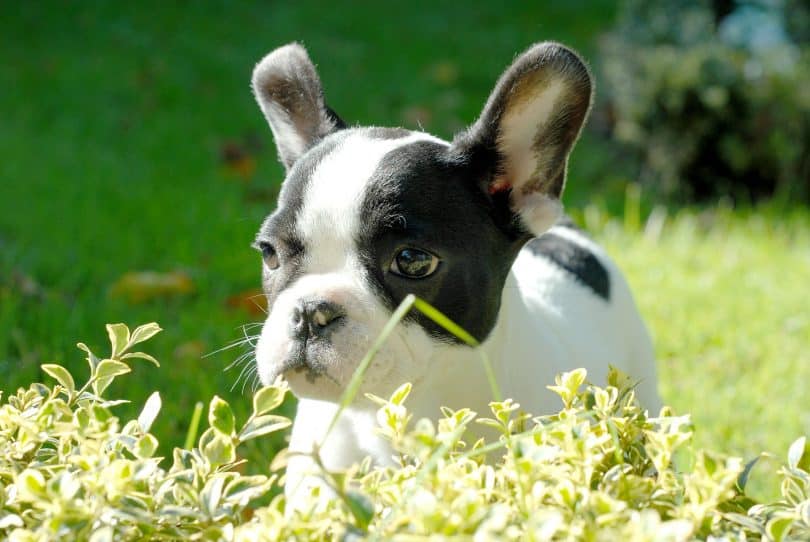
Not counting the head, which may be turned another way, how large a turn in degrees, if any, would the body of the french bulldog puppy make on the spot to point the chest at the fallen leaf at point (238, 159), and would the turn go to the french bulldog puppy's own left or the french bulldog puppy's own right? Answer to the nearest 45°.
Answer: approximately 135° to the french bulldog puppy's own right

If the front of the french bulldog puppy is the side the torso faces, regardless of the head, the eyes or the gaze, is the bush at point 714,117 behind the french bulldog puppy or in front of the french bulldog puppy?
behind

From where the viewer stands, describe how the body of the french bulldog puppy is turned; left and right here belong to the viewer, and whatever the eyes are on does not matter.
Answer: facing the viewer and to the left of the viewer

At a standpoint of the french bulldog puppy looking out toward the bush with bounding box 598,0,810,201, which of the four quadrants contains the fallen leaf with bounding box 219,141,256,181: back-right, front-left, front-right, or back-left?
front-left

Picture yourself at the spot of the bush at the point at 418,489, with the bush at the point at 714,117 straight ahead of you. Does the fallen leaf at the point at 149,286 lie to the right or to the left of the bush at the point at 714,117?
left

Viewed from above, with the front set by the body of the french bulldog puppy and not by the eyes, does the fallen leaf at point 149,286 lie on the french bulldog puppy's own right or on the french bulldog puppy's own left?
on the french bulldog puppy's own right

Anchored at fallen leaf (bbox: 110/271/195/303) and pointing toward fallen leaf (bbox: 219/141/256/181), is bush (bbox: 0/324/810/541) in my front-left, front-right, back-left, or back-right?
back-right

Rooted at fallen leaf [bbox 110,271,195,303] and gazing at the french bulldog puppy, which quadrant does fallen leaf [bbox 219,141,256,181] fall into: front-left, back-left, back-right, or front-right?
back-left

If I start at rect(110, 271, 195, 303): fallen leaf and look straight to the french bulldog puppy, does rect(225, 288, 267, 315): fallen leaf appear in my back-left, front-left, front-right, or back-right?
front-left
